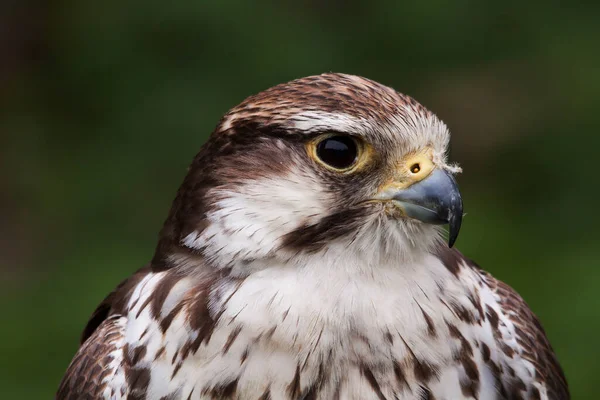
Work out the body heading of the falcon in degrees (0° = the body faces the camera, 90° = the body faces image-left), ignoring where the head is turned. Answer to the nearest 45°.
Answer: approximately 315°
